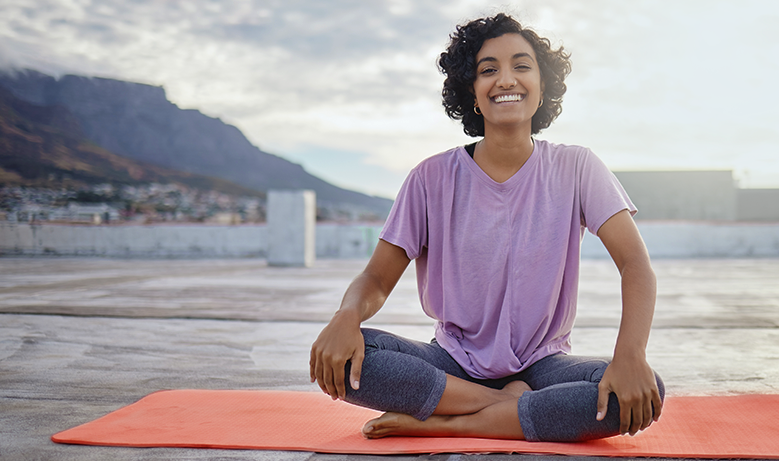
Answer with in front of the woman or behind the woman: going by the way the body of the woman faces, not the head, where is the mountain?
behind

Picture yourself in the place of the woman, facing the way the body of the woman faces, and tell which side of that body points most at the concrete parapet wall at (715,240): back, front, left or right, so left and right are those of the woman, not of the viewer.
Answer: back

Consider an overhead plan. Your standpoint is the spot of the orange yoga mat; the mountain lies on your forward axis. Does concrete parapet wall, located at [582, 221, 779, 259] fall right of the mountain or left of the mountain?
right

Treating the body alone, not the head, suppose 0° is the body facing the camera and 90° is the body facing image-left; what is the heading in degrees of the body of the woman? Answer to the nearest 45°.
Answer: approximately 0°

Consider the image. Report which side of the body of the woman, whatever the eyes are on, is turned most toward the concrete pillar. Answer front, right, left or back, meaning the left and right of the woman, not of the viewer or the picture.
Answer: back
